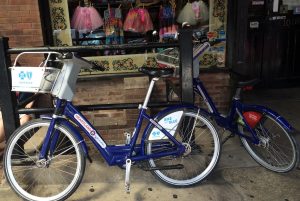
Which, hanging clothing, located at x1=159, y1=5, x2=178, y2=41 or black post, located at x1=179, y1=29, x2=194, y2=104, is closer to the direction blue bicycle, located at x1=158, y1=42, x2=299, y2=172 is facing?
the hanging clothing

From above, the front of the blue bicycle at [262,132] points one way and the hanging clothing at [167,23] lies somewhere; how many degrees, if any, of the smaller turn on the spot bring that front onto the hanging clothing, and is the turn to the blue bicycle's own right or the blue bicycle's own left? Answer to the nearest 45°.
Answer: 0° — it already faces it

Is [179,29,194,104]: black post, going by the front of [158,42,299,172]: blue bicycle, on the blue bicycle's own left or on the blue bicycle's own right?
on the blue bicycle's own left

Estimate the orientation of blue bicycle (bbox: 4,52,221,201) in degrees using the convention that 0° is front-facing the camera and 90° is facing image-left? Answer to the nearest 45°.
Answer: approximately 90°

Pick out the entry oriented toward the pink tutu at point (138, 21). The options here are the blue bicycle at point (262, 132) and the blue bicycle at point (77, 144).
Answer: the blue bicycle at point (262, 132)

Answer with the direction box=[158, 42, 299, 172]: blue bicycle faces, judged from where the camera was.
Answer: facing away from the viewer and to the left of the viewer

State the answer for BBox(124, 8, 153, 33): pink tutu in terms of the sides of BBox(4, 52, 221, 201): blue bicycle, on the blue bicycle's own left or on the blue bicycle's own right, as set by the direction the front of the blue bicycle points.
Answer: on the blue bicycle's own right

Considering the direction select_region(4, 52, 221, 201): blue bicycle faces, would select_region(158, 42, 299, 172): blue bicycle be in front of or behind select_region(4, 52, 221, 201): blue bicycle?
behind

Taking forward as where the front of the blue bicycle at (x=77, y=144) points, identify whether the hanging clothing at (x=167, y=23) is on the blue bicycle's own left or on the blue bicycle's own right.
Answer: on the blue bicycle's own right

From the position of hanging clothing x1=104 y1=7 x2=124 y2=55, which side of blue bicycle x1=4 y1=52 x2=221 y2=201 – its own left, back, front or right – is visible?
right

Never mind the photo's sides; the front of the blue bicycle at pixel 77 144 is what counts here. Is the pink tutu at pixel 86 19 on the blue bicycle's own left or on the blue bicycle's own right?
on the blue bicycle's own right

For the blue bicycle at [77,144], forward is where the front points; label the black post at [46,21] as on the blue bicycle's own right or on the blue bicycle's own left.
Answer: on the blue bicycle's own right

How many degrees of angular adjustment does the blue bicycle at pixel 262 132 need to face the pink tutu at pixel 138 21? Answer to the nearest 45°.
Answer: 0° — it already faces it
